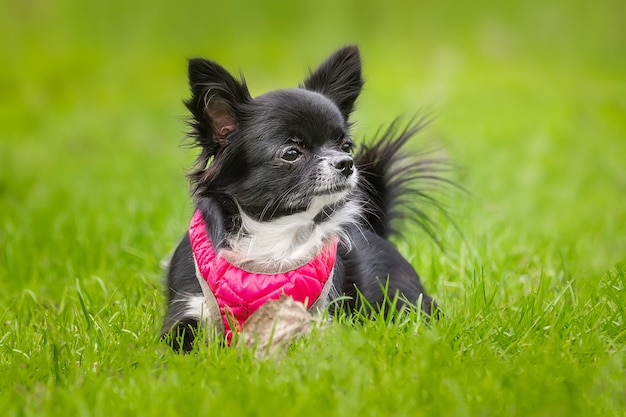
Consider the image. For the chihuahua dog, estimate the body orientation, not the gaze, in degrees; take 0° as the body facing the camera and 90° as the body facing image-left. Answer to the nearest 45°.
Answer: approximately 45°
